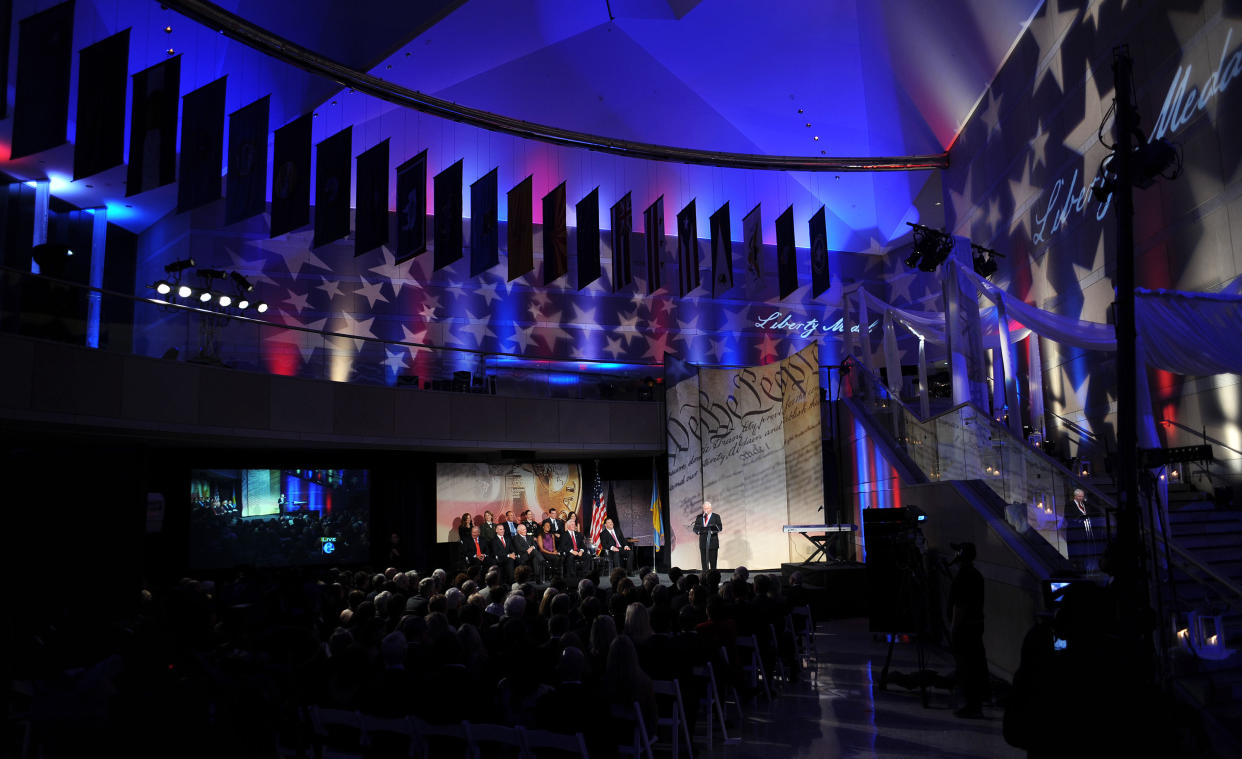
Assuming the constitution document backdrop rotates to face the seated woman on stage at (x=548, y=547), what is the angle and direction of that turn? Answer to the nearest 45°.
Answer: approximately 90° to its right

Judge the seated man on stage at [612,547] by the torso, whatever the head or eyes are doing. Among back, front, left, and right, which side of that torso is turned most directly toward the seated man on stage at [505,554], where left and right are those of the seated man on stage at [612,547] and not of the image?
right

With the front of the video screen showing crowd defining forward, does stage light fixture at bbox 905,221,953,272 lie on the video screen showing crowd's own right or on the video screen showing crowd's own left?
on the video screen showing crowd's own left

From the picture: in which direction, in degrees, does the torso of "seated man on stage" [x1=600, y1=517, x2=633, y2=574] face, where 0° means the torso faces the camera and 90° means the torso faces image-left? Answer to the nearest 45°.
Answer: approximately 315°

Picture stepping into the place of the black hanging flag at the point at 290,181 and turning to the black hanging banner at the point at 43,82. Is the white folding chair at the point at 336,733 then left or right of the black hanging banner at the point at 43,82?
left

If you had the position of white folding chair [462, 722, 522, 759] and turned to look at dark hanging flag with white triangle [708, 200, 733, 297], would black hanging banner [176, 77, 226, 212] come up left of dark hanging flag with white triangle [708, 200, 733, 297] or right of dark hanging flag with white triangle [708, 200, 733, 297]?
left

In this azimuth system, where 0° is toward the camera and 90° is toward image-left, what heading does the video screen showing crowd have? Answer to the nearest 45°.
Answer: approximately 0°

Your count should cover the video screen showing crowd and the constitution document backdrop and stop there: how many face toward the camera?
2
